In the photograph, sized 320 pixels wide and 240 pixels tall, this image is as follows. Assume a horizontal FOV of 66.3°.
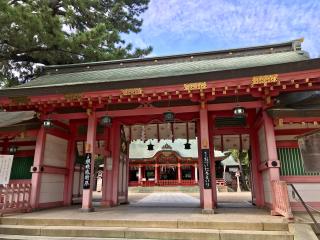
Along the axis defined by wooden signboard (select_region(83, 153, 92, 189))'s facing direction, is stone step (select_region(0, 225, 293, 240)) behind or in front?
in front

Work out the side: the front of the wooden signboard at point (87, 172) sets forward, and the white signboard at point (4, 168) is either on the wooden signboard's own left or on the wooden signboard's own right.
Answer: on the wooden signboard's own right

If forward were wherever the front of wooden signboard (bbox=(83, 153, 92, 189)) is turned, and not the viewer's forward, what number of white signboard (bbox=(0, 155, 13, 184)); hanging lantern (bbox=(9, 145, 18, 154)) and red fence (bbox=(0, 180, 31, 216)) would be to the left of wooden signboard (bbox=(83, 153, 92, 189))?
0

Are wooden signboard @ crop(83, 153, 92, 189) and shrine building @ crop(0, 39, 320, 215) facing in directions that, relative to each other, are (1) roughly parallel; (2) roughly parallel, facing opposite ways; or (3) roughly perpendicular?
roughly parallel

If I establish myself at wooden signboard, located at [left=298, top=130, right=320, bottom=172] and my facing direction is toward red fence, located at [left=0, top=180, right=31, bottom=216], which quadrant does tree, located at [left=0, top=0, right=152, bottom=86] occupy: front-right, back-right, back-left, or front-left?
front-right

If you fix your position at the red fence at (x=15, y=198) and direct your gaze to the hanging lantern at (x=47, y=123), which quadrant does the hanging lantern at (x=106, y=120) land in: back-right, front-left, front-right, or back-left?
front-right

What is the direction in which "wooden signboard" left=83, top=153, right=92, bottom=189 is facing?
toward the camera

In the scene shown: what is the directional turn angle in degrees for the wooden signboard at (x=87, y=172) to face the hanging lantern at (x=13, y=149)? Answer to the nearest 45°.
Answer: approximately 135° to its right

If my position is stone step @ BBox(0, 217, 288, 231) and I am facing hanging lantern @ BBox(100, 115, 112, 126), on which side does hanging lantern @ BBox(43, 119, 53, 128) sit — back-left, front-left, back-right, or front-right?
front-left

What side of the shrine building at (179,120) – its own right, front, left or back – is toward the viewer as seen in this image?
front

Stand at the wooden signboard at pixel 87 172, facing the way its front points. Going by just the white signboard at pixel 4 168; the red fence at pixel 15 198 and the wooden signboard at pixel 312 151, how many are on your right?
2

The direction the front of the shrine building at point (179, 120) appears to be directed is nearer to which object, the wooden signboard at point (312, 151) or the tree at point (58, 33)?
the wooden signboard
